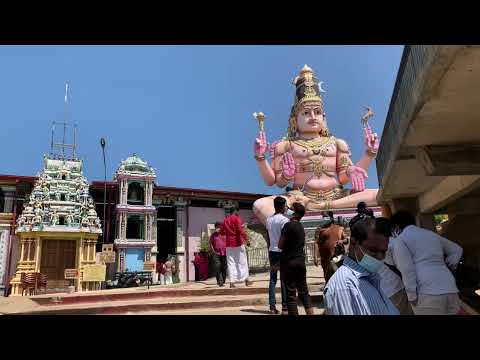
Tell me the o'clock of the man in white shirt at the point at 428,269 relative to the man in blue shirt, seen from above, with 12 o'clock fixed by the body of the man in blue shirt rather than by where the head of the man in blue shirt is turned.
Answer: The man in white shirt is roughly at 8 o'clock from the man in blue shirt.

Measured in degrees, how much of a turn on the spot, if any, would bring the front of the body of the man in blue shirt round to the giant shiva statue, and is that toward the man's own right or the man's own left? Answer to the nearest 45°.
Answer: approximately 135° to the man's own left

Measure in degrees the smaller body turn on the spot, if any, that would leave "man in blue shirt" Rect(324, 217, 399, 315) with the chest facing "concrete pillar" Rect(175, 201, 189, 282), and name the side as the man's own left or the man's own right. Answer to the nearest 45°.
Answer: approximately 180°

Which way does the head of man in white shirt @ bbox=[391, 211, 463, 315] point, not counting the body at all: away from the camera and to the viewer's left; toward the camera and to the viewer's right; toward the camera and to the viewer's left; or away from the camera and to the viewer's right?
away from the camera and to the viewer's left

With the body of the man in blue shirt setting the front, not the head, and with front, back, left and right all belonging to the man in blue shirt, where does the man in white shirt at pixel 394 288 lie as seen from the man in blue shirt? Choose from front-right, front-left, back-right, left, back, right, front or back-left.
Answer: back-left

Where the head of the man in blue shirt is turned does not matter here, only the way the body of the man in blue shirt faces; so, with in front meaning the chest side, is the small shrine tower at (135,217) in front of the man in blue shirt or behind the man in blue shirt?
behind
